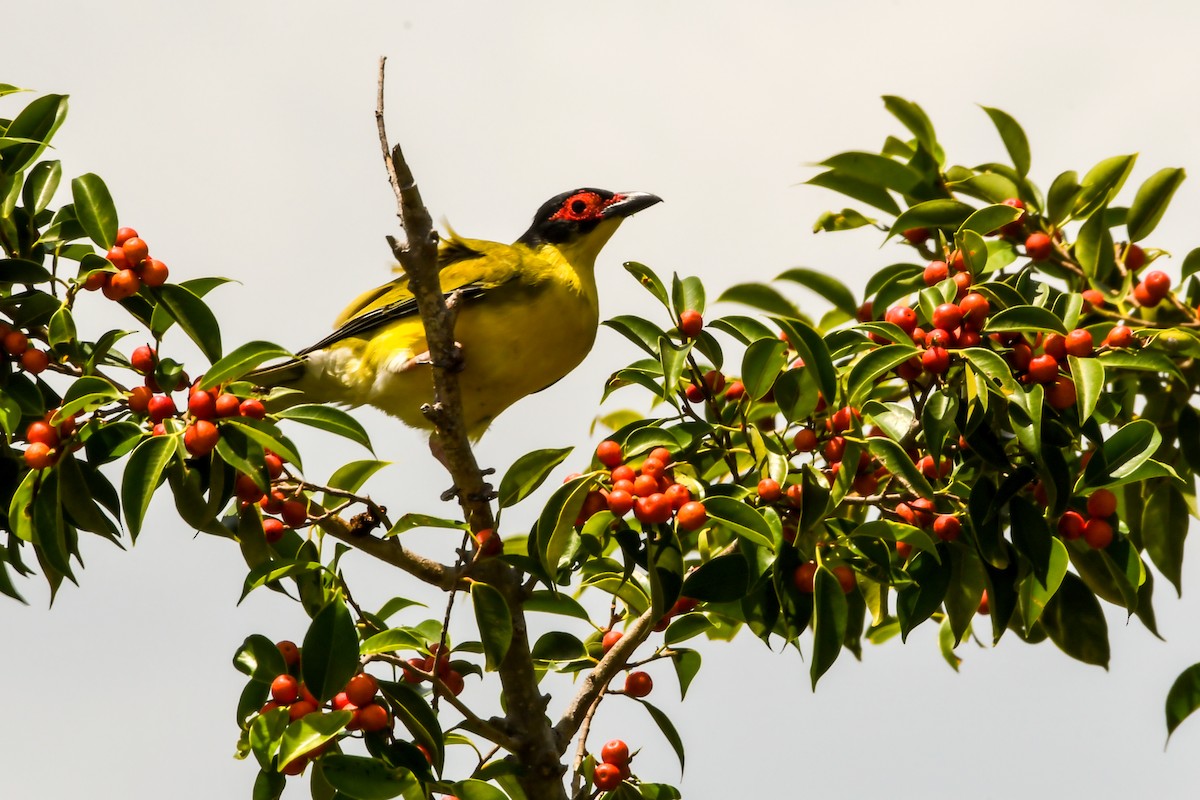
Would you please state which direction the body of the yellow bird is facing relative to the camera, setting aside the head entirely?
to the viewer's right
